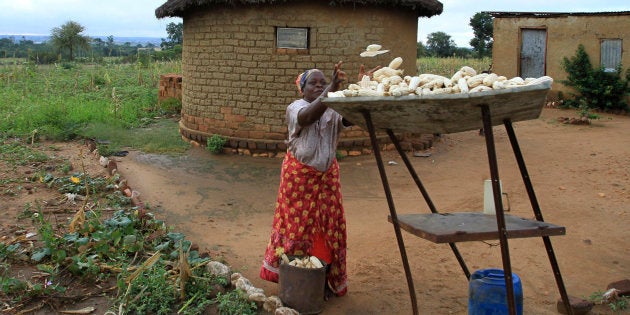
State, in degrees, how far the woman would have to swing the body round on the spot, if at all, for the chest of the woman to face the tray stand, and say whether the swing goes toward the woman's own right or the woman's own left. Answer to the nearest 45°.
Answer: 0° — they already face it

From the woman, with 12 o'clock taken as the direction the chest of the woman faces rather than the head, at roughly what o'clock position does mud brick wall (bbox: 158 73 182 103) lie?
The mud brick wall is roughly at 7 o'clock from the woman.

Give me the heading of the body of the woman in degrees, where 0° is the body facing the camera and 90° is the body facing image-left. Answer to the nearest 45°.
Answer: approximately 315°

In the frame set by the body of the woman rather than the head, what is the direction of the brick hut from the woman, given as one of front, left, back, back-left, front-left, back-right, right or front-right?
back-left

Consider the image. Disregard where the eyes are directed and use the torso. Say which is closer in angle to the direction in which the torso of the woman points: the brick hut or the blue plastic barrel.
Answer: the blue plastic barrel

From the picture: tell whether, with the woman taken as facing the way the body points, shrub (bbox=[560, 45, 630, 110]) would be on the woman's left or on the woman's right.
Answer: on the woman's left

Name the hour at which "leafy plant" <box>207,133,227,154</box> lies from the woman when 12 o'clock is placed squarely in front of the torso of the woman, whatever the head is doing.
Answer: The leafy plant is roughly at 7 o'clock from the woman.
